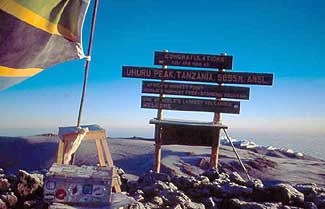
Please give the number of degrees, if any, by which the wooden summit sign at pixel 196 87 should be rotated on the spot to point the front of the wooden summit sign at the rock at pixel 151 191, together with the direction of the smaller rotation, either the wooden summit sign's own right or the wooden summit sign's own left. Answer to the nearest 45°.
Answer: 0° — it already faces it

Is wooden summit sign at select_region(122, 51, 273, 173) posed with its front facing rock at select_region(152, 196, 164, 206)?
yes

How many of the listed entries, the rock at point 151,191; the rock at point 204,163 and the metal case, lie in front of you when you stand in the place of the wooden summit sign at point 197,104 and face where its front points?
2

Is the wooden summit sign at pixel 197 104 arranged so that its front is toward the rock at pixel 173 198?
yes

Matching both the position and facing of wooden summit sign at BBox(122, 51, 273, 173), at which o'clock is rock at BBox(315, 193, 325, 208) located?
The rock is roughly at 11 o'clock from the wooden summit sign.

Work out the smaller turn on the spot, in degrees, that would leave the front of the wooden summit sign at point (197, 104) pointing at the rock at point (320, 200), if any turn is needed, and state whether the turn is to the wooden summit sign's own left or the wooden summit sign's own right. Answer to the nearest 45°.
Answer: approximately 45° to the wooden summit sign's own left

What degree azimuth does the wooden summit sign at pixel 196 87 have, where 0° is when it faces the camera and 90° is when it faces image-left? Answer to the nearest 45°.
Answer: approximately 0°
